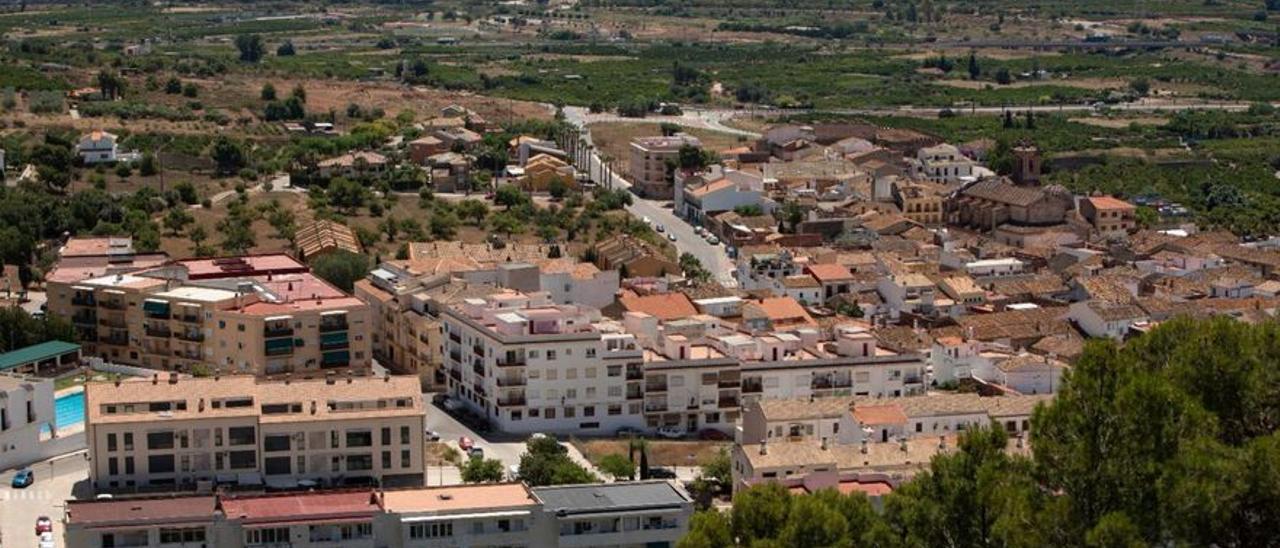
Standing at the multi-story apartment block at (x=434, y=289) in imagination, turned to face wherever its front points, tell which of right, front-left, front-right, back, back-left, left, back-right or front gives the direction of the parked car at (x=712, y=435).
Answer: left

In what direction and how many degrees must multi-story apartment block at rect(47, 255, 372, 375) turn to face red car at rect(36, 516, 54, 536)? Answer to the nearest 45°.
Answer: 0° — it already faces it

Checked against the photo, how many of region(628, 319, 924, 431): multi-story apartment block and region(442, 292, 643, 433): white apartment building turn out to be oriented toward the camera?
2

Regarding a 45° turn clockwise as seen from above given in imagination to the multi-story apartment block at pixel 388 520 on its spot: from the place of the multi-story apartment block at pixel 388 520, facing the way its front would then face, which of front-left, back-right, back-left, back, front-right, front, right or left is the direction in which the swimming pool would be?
right

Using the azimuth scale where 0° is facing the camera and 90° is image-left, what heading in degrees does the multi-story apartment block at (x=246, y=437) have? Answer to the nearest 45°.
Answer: approximately 0°

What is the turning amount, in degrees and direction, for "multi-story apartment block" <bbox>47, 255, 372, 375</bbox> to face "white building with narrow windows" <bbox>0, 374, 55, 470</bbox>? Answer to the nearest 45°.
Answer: approximately 45° to its right

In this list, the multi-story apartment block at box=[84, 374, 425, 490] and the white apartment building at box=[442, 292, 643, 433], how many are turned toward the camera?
2

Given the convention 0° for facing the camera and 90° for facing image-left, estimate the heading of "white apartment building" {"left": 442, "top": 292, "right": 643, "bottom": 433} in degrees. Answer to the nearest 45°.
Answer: approximately 0°

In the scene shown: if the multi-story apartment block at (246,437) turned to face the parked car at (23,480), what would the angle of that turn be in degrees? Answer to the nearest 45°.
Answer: approximately 90° to its right

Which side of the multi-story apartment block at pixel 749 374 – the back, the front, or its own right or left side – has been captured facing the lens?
front

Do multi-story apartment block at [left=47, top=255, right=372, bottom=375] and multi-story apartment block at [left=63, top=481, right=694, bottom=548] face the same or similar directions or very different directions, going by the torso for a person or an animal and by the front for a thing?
same or similar directions

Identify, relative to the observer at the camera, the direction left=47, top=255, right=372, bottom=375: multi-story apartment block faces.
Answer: facing the viewer

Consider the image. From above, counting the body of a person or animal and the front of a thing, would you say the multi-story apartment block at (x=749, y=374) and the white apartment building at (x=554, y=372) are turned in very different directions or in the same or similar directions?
same or similar directions

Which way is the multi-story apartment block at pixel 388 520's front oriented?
toward the camera
